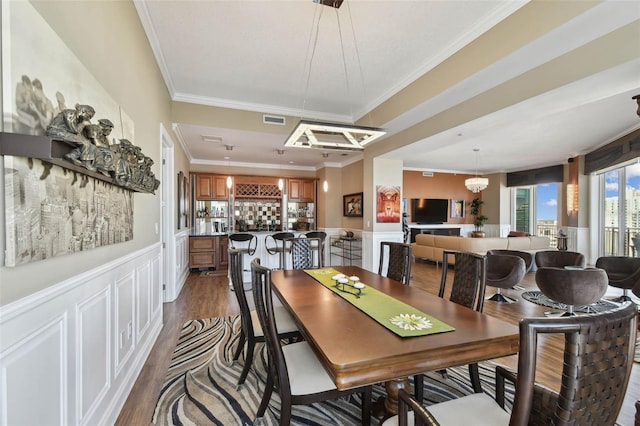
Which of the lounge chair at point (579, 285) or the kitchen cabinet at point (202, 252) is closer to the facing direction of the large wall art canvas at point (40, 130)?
the lounge chair

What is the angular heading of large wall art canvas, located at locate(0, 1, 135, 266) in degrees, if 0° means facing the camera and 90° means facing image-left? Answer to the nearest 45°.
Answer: approximately 315°

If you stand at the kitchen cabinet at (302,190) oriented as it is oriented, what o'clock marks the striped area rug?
The striped area rug is roughly at 12 o'clock from the kitchen cabinet.

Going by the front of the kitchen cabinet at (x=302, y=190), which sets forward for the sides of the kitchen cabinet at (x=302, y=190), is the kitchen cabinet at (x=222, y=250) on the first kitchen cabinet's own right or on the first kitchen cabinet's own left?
on the first kitchen cabinet's own right

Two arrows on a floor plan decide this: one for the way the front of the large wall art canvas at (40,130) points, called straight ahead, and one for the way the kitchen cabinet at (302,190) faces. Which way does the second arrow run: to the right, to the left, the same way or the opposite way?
to the right

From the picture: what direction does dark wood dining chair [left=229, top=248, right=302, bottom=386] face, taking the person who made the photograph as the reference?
facing to the right of the viewer

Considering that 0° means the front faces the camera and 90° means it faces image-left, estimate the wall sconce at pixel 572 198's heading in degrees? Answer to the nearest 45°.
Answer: approximately 45°

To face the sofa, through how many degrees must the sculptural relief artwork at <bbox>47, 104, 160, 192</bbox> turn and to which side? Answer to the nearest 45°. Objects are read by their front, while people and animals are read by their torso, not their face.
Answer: approximately 45° to its left

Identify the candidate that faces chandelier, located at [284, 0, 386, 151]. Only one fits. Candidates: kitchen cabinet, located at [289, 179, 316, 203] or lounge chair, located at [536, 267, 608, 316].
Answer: the kitchen cabinet

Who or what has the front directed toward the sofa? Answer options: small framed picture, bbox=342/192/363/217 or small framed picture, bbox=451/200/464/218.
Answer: small framed picture, bbox=451/200/464/218
